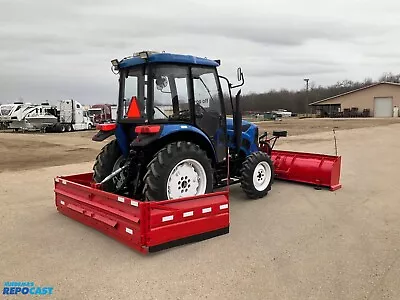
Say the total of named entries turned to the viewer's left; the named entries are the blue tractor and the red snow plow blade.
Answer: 0

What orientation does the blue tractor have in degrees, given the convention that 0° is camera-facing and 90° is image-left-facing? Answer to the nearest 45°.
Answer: approximately 225°

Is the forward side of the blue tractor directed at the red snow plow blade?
yes

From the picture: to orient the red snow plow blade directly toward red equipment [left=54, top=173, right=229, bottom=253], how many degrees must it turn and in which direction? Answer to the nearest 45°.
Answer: approximately 180°

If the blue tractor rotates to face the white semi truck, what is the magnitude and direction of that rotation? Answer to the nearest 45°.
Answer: approximately 45° to its left

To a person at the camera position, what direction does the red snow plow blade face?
facing away from the viewer and to the right of the viewer

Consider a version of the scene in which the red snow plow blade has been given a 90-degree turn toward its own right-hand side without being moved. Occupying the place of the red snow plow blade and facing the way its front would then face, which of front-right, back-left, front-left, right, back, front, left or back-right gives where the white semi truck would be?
back
